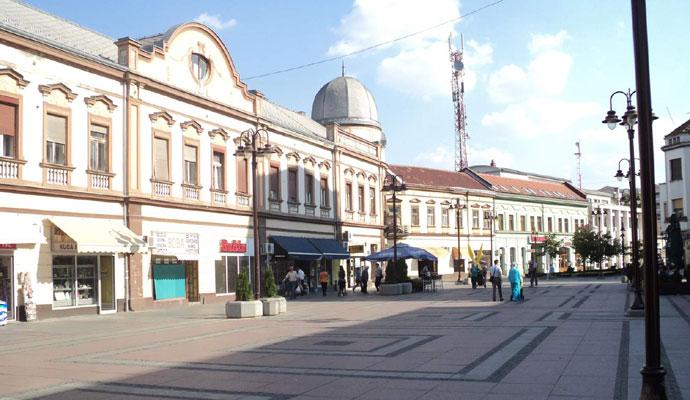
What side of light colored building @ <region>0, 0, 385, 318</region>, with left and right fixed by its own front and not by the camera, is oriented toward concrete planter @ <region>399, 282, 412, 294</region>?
left

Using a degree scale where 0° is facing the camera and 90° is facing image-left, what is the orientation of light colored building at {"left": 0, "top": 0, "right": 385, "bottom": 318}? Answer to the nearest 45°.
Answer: approximately 315°

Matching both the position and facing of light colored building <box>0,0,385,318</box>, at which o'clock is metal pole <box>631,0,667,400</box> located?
The metal pole is roughly at 1 o'clock from the light colored building.

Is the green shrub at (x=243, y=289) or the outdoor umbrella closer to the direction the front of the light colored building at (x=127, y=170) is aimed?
the green shrub

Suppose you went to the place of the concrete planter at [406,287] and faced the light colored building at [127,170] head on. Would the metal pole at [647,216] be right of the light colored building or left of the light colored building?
left

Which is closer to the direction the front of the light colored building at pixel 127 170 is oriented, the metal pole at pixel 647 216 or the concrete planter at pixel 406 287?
the metal pole
